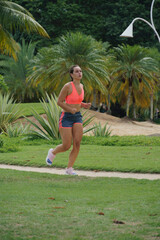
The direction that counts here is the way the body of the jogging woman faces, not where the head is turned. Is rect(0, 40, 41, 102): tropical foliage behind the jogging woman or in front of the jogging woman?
behind

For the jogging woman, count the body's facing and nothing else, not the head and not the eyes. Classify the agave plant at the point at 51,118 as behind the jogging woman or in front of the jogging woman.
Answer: behind

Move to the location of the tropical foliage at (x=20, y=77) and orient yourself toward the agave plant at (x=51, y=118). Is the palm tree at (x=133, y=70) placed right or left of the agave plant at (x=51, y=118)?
left

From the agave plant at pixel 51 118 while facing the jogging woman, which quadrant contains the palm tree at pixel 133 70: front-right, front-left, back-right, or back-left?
back-left

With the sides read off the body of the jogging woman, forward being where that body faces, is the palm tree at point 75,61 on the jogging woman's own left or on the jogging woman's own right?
on the jogging woman's own left

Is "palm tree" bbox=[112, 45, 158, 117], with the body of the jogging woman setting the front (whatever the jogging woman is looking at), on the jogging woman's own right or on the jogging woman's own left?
on the jogging woman's own left

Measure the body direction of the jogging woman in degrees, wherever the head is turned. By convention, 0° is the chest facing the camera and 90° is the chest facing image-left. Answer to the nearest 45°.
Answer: approximately 315°
